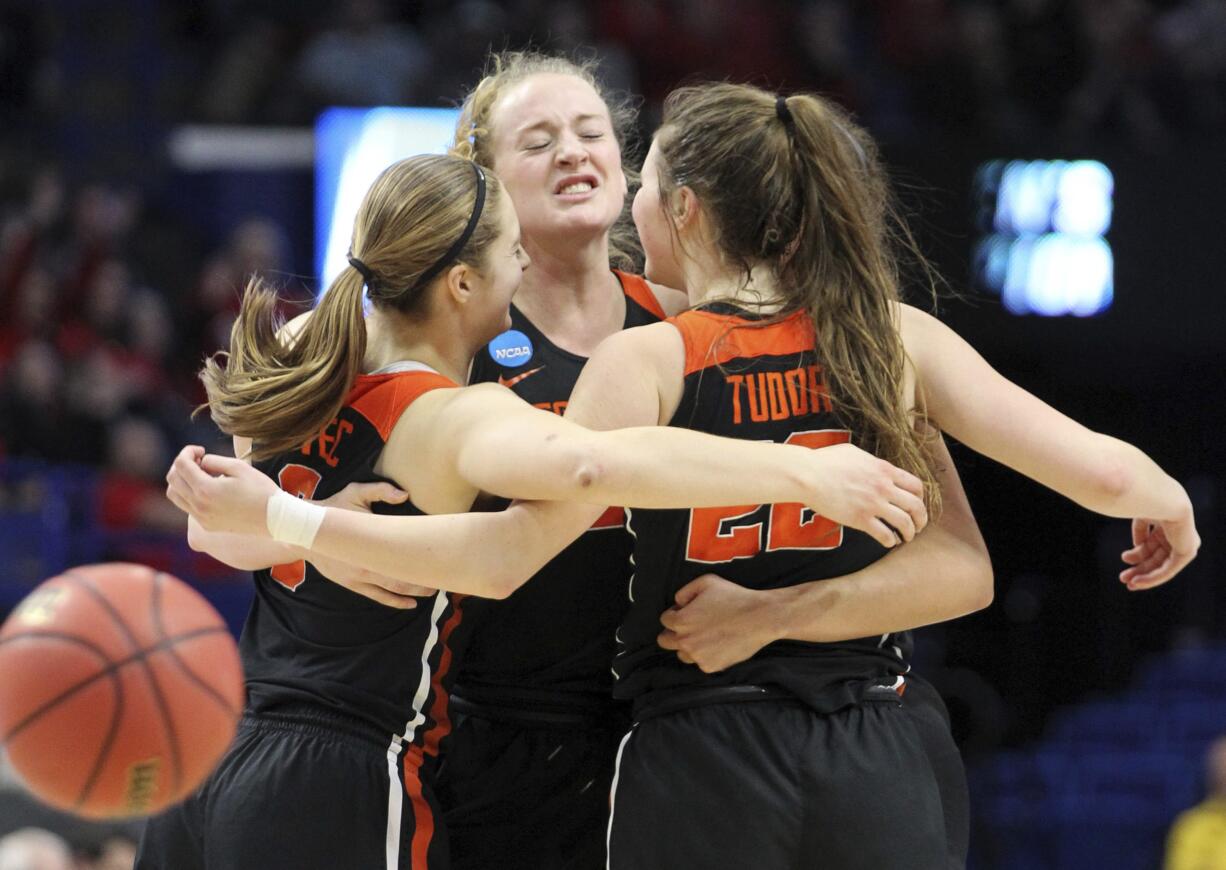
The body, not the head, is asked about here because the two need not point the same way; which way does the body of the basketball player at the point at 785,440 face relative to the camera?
away from the camera

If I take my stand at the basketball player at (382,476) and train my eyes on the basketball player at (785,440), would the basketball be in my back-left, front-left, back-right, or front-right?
back-right

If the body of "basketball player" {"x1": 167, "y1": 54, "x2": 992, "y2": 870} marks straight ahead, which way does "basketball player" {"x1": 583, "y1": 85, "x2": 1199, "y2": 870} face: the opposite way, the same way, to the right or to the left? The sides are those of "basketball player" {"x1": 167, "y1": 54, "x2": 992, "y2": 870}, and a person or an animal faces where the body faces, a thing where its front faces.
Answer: the opposite way

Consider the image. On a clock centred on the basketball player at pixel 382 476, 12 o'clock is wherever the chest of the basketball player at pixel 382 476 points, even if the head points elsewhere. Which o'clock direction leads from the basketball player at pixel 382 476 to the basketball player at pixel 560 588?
the basketball player at pixel 560 588 is roughly at 12 o'clock from the basketball player at pixel 382 476.

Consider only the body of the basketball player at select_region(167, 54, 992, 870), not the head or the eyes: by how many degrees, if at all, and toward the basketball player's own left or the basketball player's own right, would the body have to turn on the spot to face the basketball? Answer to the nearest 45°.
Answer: approximately 45° to the basketball player's own right

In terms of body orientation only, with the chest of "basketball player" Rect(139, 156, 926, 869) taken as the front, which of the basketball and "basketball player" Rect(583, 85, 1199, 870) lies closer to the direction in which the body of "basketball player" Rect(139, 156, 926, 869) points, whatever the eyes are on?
the basketball player

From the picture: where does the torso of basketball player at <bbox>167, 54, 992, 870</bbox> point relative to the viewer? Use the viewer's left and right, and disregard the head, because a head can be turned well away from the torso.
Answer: facing the viewer

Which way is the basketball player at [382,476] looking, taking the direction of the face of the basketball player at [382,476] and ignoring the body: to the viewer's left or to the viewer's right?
to the viewer's right

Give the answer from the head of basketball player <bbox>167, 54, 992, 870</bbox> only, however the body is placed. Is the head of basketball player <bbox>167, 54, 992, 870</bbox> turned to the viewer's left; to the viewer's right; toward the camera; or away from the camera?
toward the camera

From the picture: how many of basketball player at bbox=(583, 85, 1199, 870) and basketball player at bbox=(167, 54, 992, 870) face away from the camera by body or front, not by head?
1

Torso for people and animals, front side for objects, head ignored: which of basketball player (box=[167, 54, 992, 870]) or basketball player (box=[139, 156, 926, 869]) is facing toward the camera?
basketball player (box=[167, 54, 992, 870])

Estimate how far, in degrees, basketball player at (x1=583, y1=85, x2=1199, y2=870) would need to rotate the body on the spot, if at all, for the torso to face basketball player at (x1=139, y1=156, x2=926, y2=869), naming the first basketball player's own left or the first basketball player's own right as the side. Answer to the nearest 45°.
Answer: approximately 90° to the first basketball player's own left

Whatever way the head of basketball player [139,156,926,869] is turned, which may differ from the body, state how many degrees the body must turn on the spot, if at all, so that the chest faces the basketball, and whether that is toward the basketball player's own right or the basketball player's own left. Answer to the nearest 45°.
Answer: approximately 135° to the basketball player's own right

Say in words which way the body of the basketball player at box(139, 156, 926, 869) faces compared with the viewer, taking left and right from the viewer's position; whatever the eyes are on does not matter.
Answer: facing away from the viewer and to the right of the viewer

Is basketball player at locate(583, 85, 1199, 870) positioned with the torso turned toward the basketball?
no

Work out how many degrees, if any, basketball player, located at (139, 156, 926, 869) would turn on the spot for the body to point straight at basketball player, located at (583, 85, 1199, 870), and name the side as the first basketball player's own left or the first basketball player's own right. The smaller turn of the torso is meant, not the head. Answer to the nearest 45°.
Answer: approximately 45° to the first basketball player's own right

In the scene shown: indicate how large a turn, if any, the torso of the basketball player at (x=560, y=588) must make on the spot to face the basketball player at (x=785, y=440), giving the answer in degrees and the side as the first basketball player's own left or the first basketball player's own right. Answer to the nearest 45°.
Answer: approximately 45° to the first basketball player's own left

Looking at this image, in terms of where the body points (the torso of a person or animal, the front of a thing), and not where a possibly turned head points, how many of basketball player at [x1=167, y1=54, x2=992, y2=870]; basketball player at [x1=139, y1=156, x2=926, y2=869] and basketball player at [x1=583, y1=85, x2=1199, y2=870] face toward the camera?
1
